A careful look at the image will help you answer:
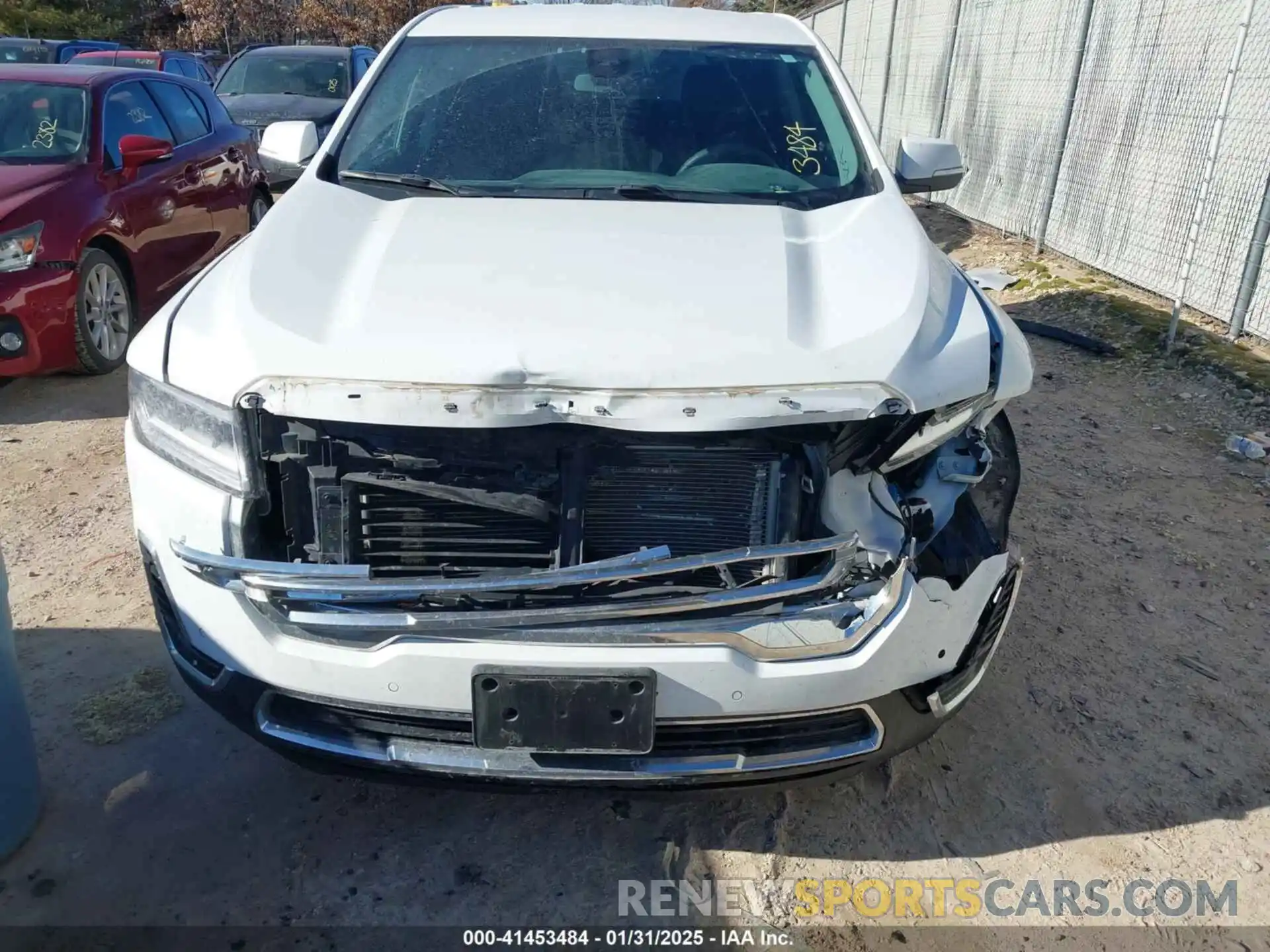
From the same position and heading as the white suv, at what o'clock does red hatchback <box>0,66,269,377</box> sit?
The red hatchback is roughly at 5 o'clock from the white suv.

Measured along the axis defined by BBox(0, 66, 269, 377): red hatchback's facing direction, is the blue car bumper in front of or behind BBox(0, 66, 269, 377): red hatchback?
in front

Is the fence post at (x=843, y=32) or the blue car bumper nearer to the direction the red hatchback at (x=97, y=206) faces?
the blue car bumper

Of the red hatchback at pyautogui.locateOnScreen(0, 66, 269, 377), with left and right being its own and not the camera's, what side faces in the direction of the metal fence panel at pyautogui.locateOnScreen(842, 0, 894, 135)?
back

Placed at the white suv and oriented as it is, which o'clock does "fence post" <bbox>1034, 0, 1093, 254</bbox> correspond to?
The fence post is roughly at 7 o'clock from the white suv.

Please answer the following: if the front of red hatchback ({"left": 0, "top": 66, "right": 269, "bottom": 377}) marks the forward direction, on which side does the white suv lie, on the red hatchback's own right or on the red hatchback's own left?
on the red hatchback's own left

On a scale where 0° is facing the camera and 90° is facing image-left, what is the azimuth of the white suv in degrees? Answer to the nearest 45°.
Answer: approximately 0°

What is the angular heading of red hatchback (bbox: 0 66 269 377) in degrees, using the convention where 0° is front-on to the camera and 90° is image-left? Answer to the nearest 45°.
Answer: approximately 45°

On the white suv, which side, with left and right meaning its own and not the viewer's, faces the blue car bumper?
front
